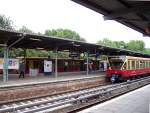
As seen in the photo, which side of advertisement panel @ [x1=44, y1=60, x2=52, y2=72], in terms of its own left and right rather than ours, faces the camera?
front

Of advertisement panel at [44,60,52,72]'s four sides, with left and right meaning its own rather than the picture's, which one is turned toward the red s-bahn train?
left

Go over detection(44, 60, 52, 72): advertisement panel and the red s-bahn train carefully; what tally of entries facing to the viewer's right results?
0
